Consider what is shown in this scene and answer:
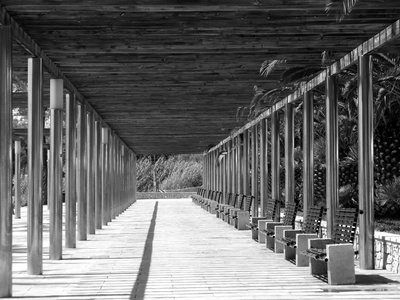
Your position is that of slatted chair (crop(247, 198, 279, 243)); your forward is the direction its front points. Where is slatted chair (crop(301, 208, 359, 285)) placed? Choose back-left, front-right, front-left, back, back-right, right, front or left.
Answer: front-left

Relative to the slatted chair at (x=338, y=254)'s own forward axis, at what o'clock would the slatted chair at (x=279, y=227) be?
the slatted chair at (x=279, y=227) is roughly at 4 o'clock from the slatted chair at (x=338, y=254).

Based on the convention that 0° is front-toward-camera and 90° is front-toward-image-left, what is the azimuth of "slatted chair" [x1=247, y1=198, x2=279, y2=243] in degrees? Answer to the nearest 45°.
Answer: approximately 45°

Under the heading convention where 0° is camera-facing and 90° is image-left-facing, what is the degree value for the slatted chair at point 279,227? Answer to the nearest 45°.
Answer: approximately 45°

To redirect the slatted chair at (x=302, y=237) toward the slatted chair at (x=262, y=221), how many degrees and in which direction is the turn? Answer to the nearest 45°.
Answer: approximately 135° to its right

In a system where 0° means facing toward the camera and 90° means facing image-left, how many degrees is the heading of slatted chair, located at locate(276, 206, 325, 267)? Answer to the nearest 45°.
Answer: approximately 45°

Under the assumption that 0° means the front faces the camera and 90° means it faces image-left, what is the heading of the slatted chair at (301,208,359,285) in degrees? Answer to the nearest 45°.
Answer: approximately 45°

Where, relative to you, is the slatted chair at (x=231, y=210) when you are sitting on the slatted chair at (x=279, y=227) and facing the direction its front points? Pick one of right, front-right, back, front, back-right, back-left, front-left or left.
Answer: back-right

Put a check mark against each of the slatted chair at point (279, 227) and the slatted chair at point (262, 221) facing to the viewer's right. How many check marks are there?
0

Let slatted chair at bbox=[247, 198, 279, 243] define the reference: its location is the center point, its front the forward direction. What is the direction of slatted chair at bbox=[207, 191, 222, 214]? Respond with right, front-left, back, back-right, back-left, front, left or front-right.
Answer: back-right

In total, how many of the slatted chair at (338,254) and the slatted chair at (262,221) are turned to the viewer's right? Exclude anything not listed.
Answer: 0

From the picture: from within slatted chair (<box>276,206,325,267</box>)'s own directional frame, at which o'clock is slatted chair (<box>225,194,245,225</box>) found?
slatted chair (<box>225,194,245,225</box>) is roughly at 4 o'clock from slatted chair (<box>276,206,325,267</box>).

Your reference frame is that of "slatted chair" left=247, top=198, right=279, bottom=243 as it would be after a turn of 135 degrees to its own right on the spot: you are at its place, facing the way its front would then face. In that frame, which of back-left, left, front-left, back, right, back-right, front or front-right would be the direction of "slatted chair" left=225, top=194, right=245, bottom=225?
front

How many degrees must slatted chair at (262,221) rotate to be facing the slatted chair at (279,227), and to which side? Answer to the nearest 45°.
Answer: approximately 45° to its left

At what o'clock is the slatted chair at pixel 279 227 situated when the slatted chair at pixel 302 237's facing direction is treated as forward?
the slatted chair at pixel 279 227 is roughly at 4 o'clock from the slatted chair at pixel 302 237.
